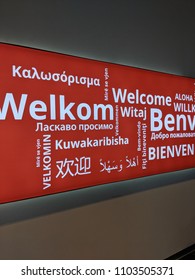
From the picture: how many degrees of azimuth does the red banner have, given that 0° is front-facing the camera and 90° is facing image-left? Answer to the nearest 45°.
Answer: approximately 315°
